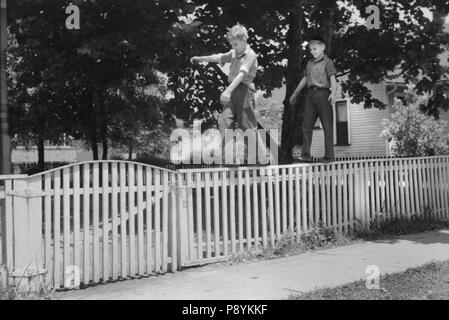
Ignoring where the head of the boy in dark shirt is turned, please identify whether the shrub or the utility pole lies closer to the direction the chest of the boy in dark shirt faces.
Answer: the utility pole

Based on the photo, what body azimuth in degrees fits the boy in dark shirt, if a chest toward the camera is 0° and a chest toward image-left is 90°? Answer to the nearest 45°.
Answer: approximately 45°

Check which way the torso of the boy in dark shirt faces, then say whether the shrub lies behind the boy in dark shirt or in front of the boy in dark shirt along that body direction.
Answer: behind

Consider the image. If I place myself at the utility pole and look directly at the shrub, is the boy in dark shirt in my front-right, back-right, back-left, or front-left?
front-right

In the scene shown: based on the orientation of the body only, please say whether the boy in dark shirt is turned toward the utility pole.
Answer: no
